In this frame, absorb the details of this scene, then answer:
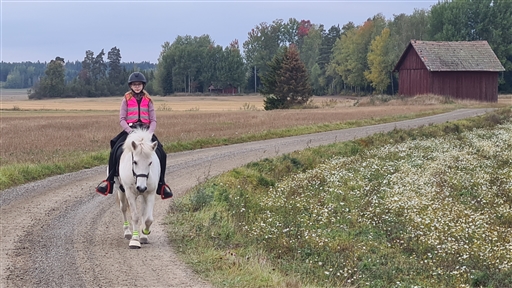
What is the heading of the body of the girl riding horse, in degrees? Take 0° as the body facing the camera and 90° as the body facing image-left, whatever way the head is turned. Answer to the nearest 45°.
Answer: approximately 0°
